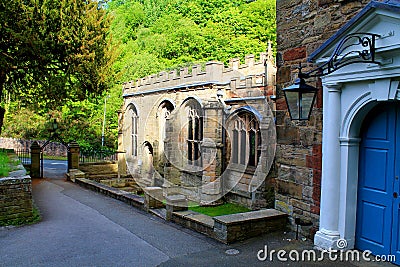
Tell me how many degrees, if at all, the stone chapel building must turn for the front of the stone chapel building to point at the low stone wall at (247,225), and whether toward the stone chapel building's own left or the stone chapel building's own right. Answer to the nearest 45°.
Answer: approximately 45° to the stone chapel building's own left

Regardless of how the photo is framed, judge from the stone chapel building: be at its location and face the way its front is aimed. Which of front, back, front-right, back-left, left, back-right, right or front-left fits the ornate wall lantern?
front-left

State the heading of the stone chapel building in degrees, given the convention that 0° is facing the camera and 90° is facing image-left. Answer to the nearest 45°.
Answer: approximately 45°

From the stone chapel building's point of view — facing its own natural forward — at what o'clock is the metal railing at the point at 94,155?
The metal railing is roughly at 3 o'clock from the stone chapel building.

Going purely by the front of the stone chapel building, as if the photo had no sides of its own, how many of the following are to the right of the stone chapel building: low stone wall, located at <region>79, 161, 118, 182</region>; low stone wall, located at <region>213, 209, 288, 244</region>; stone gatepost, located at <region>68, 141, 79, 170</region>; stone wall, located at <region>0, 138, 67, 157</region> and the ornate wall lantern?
3

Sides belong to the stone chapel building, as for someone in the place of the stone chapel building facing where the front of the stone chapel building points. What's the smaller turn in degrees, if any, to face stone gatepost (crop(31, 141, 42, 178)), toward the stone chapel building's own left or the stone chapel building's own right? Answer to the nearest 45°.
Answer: approximately 90° to the stone chapel building's own right

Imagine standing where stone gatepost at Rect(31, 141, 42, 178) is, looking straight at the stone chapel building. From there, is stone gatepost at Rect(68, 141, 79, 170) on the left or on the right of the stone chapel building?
left

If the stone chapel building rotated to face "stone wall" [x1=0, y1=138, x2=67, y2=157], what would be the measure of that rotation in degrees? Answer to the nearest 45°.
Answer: approximately 90° to its right

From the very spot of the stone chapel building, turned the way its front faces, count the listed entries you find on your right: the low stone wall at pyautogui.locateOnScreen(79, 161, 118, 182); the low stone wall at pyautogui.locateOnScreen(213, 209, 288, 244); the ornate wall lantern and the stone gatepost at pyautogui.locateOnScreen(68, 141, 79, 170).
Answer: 2

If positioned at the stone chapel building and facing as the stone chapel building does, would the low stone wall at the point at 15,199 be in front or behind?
in front

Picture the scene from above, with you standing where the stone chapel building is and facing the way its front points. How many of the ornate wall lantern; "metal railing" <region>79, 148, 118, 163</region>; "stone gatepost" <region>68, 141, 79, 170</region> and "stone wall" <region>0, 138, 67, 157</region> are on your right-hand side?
3

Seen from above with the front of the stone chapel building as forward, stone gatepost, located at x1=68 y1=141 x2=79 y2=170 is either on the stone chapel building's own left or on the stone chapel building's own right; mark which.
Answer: on the stone chapel building's own right
